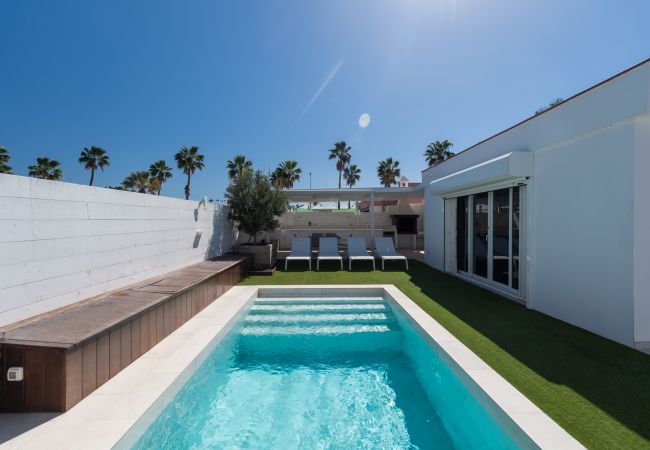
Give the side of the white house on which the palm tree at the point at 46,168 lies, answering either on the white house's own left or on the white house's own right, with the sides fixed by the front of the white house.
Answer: on the white house's own right

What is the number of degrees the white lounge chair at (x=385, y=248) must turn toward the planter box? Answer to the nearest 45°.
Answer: approximately 135° to its right

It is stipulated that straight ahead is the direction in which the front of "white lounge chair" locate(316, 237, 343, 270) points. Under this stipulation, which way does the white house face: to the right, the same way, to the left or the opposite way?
to the right

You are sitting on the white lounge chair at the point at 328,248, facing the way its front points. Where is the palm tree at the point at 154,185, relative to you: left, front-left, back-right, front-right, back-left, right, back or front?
back-right

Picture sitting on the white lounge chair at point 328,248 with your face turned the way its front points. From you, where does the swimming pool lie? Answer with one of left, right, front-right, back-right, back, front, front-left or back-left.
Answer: front

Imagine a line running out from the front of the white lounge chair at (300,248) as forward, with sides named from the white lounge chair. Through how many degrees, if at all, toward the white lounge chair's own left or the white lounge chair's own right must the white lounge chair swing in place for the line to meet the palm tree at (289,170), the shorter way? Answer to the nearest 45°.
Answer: approximately 180°

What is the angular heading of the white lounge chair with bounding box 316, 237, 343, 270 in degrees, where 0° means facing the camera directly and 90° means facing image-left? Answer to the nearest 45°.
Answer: approximately 0°

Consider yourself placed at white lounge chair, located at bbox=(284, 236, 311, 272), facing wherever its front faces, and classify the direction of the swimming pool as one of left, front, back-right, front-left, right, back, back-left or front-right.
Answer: front

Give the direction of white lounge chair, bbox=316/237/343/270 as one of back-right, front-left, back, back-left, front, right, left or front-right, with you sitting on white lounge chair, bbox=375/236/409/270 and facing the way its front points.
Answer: back-right

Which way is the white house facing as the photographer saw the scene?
facing the viewer and to the left of the viewer

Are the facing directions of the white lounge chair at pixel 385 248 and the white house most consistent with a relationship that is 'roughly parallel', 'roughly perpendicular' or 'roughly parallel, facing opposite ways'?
roughly perpendicular

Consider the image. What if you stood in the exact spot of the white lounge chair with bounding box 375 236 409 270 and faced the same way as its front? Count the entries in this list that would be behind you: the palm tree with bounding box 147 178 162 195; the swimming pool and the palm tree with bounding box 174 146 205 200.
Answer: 2

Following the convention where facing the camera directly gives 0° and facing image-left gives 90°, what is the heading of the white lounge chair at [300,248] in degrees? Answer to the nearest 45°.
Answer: approximately 0°

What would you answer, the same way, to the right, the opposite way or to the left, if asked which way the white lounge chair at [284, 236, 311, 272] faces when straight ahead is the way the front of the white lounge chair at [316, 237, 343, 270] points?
the same way

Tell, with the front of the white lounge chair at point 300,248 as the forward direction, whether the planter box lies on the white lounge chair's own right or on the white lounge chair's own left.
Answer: on the white lounge chair's own right

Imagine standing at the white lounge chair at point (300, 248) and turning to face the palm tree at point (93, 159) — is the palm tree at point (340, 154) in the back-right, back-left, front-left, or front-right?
front-right

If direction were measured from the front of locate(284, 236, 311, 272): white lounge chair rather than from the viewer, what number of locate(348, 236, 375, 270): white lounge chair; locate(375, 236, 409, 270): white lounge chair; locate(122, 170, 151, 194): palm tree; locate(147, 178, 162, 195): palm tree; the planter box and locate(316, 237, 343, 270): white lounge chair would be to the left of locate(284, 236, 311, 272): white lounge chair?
3
